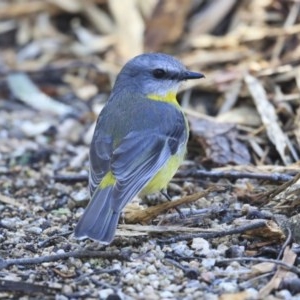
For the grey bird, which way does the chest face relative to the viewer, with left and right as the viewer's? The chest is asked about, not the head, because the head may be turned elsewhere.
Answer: facing away from the viewer and to the right of the viewer

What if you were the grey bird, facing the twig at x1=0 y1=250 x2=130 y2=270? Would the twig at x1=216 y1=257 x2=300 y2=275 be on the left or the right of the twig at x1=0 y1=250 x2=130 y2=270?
left

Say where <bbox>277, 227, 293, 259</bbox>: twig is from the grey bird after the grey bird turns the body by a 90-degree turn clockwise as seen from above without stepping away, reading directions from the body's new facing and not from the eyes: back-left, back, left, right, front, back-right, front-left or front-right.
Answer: front

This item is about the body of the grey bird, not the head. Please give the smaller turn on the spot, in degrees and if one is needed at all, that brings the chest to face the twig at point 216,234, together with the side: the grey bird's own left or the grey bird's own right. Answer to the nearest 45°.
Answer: approximately 90° to the grey bird's own right

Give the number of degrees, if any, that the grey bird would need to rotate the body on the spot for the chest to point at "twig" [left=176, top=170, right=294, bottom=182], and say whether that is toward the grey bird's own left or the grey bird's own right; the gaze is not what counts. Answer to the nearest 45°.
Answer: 0° — it already faces it

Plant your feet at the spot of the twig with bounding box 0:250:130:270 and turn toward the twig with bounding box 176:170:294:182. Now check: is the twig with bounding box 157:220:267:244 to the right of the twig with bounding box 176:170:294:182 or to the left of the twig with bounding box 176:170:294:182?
right

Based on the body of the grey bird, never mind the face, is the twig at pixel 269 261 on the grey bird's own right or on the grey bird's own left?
on the grey bird's own right
